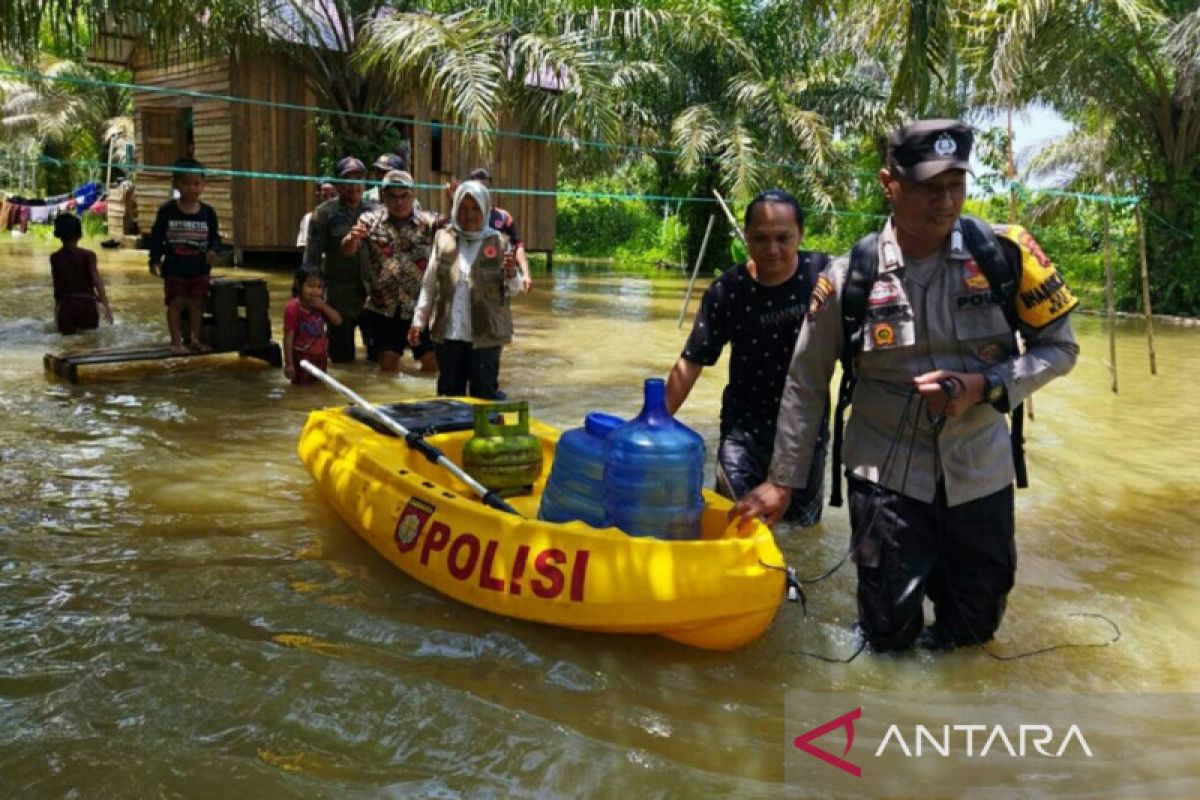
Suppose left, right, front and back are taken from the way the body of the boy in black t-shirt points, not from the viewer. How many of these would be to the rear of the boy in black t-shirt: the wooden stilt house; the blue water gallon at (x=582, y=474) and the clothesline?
2

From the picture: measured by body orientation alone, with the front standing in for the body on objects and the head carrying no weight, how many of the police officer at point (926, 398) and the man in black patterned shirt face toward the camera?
2

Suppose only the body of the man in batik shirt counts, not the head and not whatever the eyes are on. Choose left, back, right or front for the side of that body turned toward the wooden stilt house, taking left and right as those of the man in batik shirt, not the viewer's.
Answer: back
